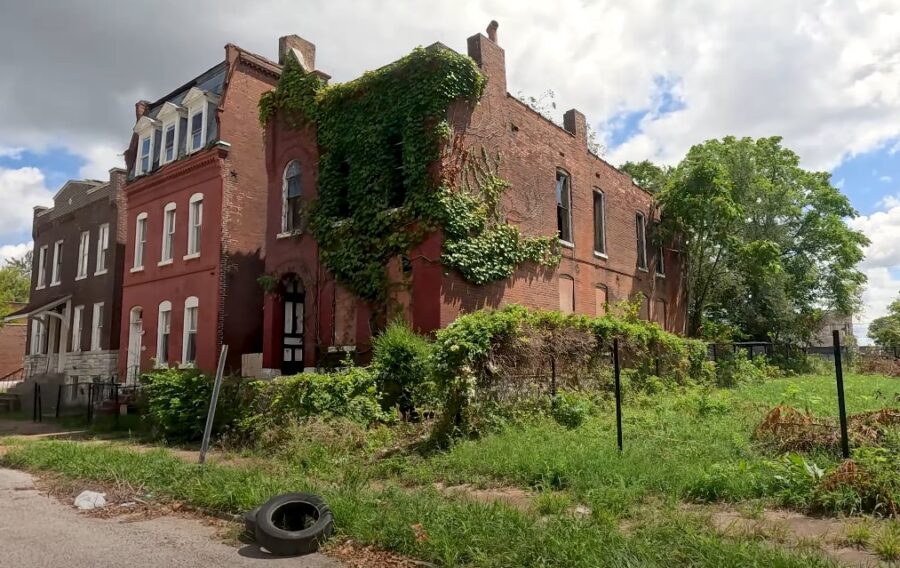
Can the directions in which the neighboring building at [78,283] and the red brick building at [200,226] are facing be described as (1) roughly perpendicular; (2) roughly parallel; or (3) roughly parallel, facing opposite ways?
roughly parallel

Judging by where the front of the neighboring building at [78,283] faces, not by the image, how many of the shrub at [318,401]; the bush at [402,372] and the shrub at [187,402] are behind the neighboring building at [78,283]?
0

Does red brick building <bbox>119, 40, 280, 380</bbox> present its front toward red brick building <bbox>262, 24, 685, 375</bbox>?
no

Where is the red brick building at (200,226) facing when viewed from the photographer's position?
facing the viewer and to the left of the viewer

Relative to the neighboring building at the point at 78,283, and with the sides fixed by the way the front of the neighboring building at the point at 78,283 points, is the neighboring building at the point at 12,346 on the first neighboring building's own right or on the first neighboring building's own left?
on the first neighboring building's own right

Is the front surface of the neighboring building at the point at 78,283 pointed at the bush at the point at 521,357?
no

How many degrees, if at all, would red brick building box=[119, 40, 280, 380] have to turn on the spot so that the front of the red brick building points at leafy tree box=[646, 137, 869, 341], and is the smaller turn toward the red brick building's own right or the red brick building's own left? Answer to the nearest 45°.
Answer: approximately 135° to the red brick building's own left

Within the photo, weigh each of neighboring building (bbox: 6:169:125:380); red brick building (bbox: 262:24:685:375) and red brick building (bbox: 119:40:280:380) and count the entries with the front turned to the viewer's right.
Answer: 0

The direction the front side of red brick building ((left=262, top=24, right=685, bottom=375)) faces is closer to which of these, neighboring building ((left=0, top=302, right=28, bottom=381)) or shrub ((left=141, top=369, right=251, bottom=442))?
the shrub

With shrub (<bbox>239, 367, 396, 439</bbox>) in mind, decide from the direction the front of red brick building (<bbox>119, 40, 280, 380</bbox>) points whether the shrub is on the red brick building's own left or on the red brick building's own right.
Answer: on the red brick building's own left

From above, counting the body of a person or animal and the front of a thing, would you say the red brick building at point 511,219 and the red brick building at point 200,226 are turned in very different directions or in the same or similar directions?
same or similar directions

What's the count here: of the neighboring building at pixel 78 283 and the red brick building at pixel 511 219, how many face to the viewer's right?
0

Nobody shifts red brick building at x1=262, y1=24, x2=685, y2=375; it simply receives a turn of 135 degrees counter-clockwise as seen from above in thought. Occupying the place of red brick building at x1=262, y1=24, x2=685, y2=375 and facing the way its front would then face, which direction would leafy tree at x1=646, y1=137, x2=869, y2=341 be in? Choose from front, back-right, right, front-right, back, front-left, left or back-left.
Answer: front-left

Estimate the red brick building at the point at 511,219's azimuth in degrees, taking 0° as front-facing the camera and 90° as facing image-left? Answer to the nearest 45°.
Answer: approximately 45°

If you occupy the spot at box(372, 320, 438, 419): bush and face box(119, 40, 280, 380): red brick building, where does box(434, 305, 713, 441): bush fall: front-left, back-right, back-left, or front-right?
back-right

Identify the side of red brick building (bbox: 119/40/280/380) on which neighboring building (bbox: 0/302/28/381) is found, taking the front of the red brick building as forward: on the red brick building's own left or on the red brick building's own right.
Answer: on the red brick building's own right

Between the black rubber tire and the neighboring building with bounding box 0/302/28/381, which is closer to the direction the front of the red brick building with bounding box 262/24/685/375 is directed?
the black rubber tire

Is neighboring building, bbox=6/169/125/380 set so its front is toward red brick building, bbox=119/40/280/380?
no
